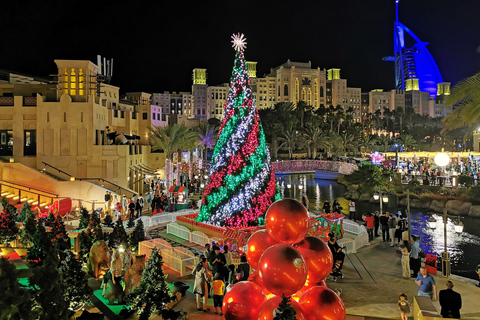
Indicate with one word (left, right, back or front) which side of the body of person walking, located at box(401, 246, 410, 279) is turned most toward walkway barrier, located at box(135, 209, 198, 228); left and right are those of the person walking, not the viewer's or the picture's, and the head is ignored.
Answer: right

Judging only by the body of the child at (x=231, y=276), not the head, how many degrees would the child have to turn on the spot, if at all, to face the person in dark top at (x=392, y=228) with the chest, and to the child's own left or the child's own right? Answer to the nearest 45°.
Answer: approximately 45° to the child's own right

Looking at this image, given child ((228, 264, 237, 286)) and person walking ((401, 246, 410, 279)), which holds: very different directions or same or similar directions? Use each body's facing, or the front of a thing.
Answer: very different directions

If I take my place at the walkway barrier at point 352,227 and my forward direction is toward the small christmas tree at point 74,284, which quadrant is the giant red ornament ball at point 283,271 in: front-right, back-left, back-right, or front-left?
front-left

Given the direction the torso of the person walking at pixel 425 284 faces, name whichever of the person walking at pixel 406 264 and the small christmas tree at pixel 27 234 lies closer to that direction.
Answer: the small christmas tree

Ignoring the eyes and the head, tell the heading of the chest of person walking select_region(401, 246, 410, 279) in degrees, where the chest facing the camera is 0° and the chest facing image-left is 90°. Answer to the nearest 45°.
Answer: approximately 0°

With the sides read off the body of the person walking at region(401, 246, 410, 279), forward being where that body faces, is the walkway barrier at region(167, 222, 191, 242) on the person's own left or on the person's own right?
on the person's own right

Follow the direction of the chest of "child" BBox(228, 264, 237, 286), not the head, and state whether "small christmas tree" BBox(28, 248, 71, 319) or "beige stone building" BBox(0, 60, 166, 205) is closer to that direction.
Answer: the beige stone building

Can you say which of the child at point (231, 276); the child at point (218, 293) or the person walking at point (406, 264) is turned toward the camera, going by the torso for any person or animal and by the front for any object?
the person walking

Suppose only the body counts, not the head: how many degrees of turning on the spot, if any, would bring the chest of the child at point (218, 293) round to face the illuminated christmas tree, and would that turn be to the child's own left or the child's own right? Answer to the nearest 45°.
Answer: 0° — they already face it

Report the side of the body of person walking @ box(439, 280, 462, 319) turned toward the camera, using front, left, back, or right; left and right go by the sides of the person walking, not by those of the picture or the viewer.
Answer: back

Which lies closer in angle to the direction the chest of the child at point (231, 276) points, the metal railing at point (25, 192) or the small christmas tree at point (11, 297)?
the metal railing

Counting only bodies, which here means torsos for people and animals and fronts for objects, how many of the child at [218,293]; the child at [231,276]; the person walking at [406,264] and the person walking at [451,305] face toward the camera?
1
